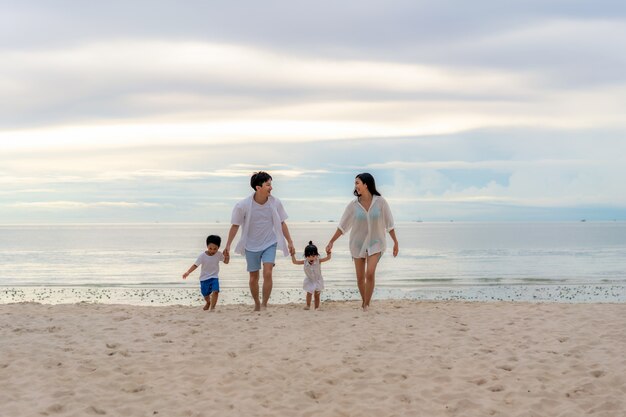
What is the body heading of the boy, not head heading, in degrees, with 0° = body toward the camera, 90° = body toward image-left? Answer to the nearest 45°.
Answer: approximately 0°

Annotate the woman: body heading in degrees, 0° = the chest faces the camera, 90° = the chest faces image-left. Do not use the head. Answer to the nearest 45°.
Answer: approximately 0°

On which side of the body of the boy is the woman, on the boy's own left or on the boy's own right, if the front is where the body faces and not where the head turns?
on the boy's own left

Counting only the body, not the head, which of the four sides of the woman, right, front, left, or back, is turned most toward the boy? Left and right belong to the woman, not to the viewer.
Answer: right

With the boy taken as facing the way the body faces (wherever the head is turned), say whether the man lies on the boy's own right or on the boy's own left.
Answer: on the boy's own left

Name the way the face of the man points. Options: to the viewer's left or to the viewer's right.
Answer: to the viewer's right

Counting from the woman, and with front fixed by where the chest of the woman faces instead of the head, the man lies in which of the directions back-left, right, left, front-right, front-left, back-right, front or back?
right
